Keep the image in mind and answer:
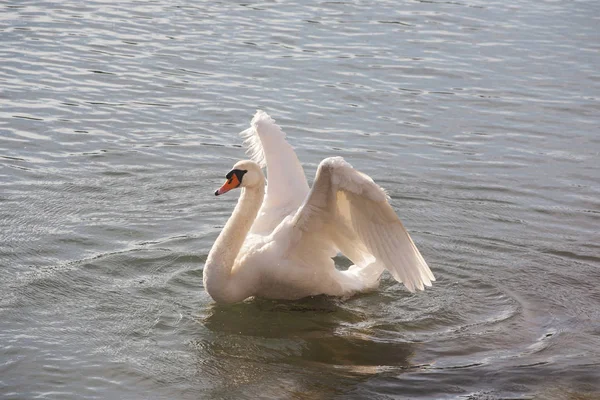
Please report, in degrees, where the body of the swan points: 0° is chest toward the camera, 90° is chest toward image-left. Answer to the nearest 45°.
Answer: approximately 90°
